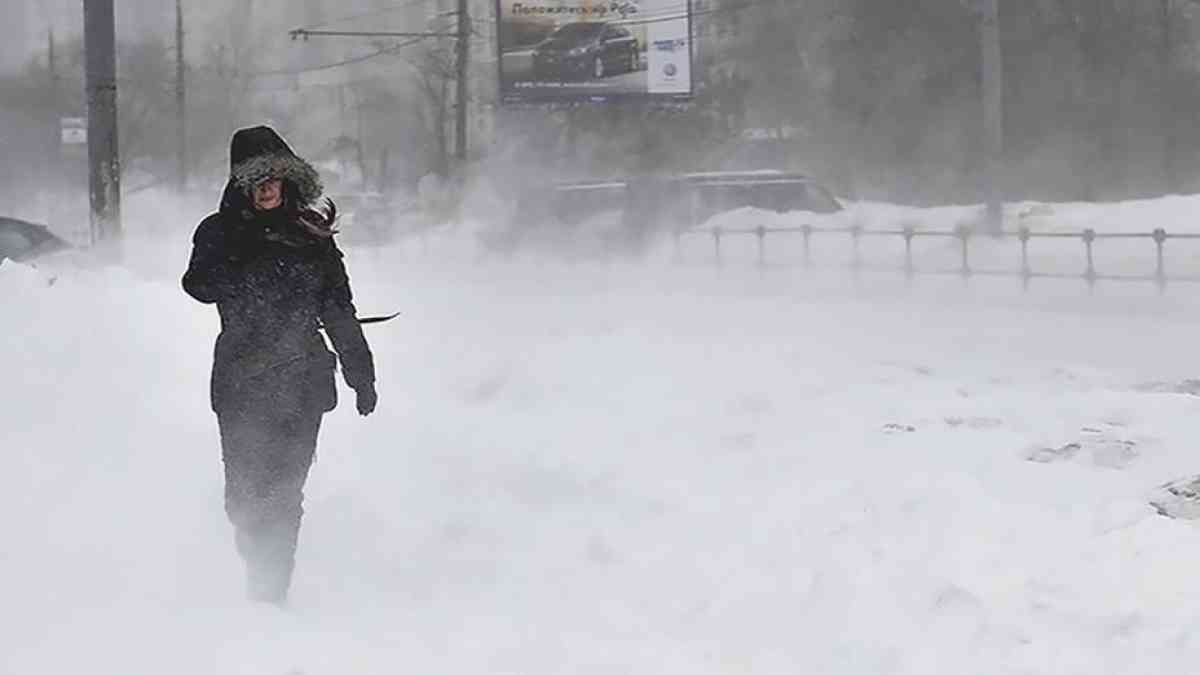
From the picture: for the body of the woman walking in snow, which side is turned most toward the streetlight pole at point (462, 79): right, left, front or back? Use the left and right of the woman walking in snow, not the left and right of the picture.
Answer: back

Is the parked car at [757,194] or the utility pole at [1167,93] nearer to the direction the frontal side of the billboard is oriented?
the parked car

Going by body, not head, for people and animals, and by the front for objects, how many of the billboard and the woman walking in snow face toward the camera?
2

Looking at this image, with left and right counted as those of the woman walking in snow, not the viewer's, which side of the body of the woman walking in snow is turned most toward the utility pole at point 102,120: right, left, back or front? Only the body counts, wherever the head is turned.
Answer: back

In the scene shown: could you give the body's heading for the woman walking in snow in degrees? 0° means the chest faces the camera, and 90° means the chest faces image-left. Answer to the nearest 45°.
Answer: approximately 0°

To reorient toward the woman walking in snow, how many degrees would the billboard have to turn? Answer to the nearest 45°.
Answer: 0° — it already faces them

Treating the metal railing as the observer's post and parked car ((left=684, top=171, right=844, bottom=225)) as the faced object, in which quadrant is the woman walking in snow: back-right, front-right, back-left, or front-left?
back-left
